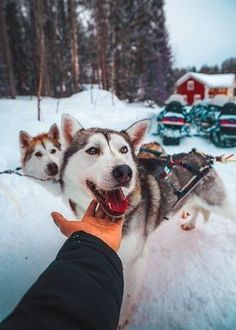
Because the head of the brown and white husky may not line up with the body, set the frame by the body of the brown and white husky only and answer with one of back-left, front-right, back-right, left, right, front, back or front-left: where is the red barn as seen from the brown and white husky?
back

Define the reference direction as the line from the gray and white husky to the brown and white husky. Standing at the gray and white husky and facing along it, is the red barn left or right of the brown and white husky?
right

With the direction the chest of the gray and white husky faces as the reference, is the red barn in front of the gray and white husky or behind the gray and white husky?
behind

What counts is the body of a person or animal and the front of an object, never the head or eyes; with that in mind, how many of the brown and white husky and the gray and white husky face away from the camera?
0

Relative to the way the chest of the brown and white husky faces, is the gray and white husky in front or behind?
in front

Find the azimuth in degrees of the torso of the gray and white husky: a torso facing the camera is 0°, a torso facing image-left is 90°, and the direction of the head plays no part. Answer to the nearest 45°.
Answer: approximately 45°

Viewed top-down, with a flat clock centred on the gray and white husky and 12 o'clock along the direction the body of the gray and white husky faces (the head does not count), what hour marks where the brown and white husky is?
The brown and white husky is roughly at 3 o'clock from the gray and white husky.
